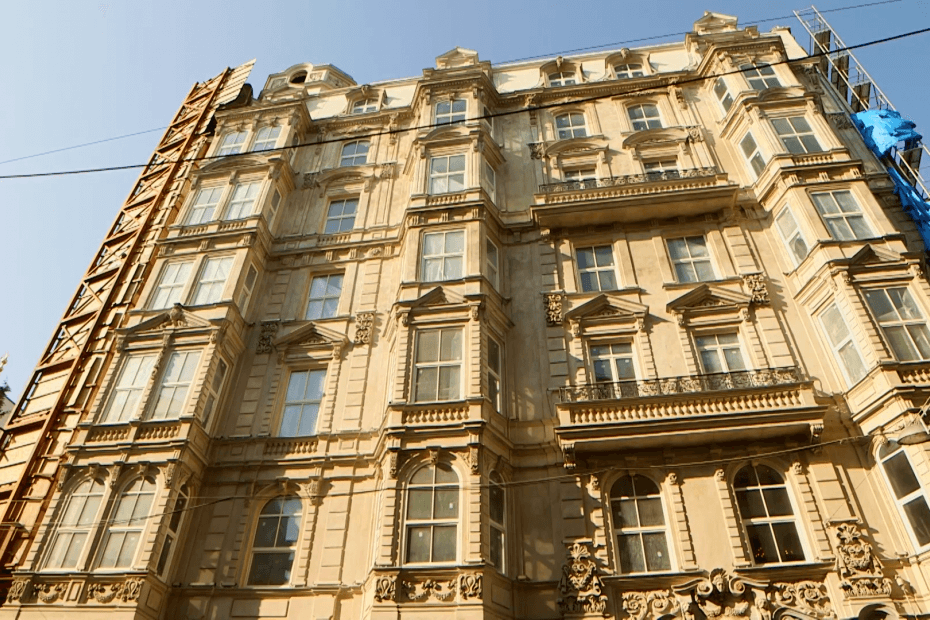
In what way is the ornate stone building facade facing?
toward the camera

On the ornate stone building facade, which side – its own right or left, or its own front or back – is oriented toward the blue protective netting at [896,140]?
left
